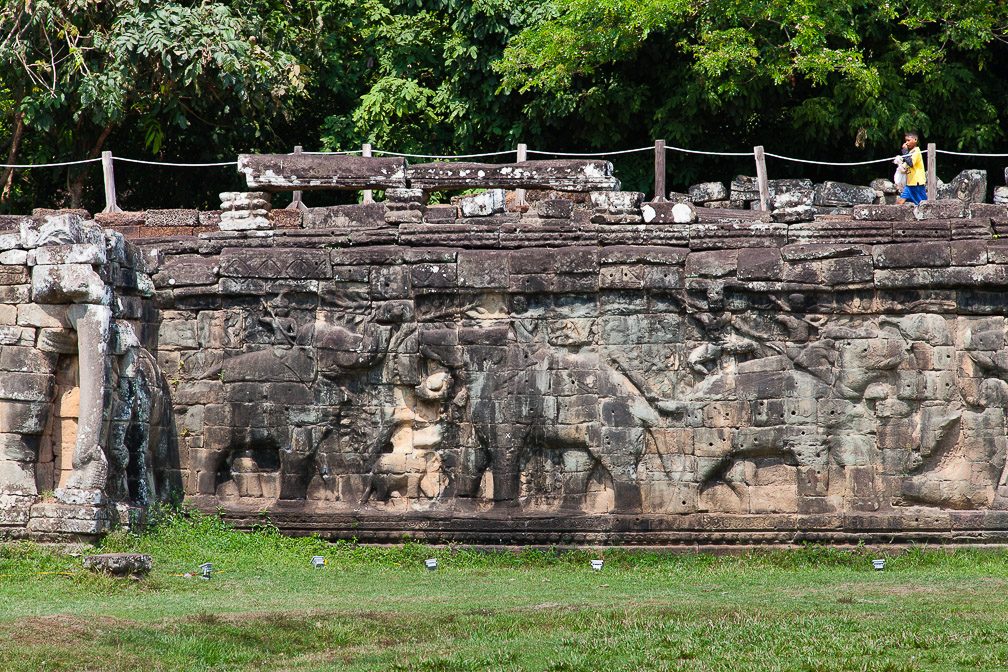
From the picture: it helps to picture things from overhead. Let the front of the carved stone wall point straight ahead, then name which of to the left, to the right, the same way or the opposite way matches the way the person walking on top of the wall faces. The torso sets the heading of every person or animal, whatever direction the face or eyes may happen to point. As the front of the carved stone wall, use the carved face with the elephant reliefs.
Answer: to the right

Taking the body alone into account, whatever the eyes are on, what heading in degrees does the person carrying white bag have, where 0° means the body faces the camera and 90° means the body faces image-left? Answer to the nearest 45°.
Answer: approximately 90°

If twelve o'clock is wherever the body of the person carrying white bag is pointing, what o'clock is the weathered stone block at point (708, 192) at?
The weathered stone block is roughly at 12 o'clock from the person carrying white bag.

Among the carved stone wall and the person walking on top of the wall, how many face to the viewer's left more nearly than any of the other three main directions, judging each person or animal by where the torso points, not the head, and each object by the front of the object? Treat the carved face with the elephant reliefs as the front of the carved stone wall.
1

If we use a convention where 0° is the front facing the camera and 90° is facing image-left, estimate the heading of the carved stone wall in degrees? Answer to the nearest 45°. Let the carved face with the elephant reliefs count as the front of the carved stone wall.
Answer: approximately 0°

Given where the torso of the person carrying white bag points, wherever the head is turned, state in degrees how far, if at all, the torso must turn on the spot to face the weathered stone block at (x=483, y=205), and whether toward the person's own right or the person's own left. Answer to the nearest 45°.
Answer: approximately 45° to the person's own left
